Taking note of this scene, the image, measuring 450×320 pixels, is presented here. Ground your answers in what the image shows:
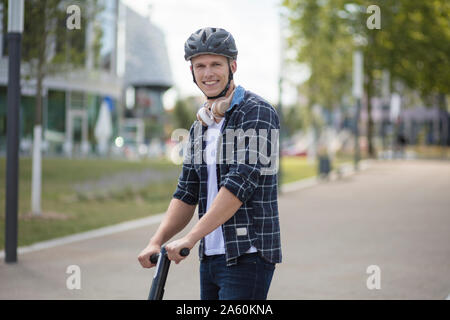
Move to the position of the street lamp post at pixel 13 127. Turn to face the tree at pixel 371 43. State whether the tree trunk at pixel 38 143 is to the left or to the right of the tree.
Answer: left

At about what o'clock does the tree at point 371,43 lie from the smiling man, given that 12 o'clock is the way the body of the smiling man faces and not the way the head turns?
The tree is roughly at 5 o'clock from the smiling man.

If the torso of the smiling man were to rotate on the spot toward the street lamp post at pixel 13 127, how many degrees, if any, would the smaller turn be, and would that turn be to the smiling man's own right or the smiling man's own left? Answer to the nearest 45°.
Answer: approximately 90° to the smiling man's own right

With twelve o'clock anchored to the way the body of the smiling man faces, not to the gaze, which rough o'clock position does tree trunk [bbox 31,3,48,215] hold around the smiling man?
The tree trunk is roughly at 4 o'clock from the smiling man.

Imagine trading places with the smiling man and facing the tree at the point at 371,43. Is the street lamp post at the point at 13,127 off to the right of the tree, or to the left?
left

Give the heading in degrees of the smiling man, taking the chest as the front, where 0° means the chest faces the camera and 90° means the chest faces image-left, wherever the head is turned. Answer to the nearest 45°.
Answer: approximately 45°
